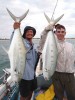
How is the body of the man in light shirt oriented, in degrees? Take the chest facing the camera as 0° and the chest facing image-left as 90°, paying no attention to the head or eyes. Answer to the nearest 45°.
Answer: approximately 0°
